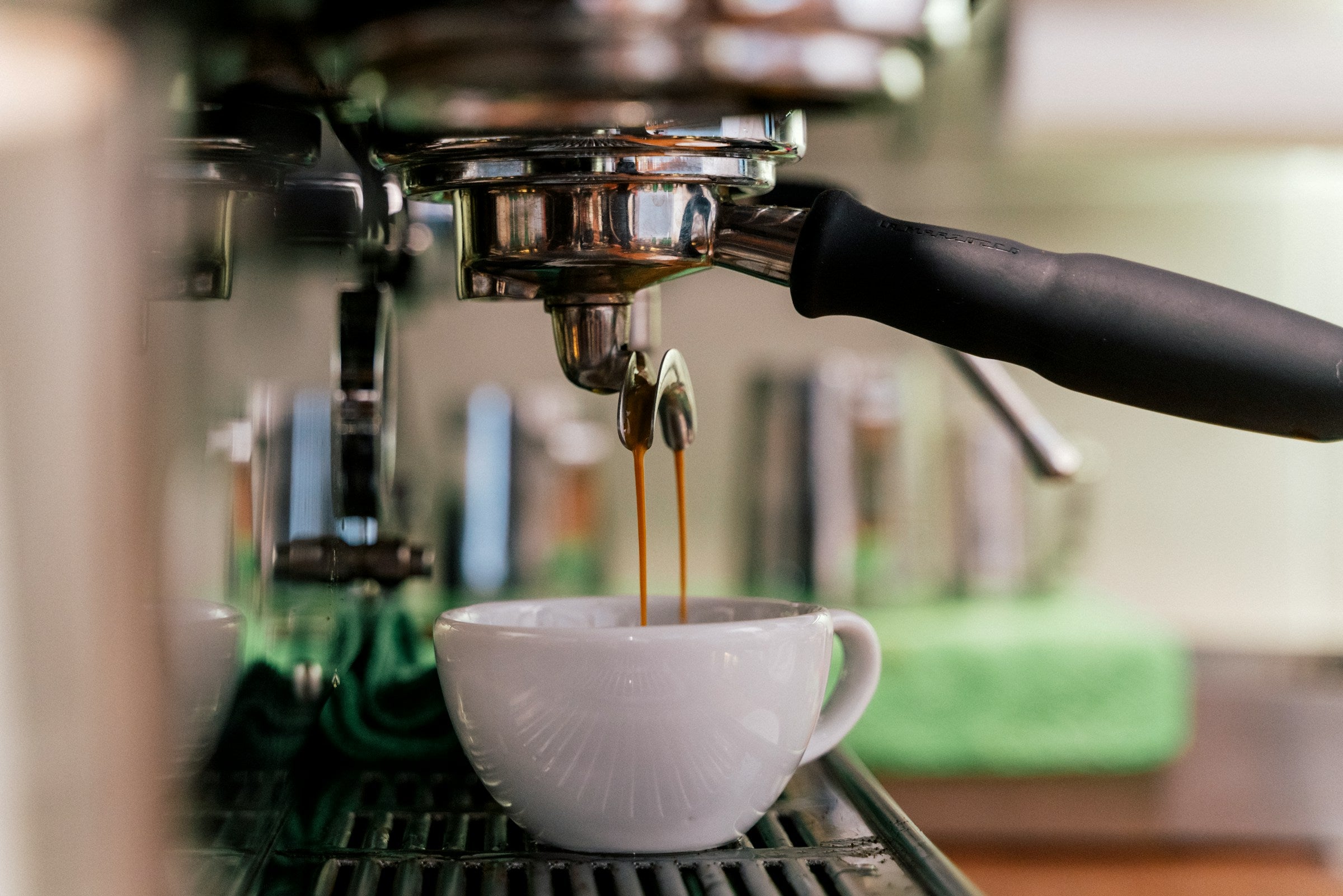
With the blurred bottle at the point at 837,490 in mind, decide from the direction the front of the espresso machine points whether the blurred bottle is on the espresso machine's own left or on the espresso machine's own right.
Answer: on the espresso machine's own left

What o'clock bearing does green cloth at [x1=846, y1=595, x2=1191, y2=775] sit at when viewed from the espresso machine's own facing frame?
The green cloth is roughly at 10 o'clock from the espresso machine.

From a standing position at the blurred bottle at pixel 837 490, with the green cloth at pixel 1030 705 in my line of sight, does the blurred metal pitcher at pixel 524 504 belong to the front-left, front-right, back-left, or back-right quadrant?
back-right
